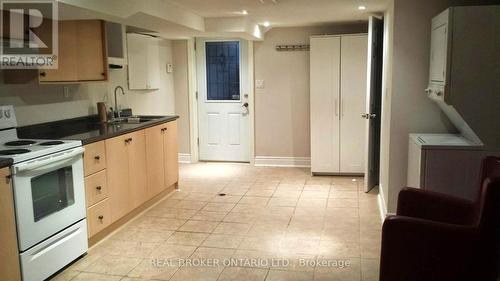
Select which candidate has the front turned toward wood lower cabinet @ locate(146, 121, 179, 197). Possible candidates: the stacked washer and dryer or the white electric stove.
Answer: the stacked washer and dryer

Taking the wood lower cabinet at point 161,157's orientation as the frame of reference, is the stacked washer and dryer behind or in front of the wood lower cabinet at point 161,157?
in front

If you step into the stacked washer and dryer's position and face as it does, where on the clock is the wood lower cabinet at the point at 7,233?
The wood lower cabinet is roughly at 11 o'clock from the stacked washer and dryer.

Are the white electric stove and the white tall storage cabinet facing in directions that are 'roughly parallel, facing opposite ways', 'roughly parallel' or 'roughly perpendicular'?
roughly perpendicular

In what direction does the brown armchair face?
to the viewer's left

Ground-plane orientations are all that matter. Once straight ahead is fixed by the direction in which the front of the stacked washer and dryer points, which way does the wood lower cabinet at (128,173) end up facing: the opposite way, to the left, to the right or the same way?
the opposite way

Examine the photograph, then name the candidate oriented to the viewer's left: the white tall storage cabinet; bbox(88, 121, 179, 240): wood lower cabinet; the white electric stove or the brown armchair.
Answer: the brown armchair

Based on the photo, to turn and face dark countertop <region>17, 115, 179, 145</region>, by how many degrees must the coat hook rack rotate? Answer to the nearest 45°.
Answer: approximately 45° to its right

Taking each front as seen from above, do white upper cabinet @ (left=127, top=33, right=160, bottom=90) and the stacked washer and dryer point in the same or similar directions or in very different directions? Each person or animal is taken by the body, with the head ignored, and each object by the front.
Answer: very different directions

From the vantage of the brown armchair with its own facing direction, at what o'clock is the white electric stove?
The white electric stove is roughly at 12 o'clock from the brown armchair.

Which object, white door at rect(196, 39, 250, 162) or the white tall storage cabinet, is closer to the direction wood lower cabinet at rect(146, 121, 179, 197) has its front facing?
the white tall storage cabinet

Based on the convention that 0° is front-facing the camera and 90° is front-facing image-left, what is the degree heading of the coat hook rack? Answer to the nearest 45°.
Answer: approximately 0°

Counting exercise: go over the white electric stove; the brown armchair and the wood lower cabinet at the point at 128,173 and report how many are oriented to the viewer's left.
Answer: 1

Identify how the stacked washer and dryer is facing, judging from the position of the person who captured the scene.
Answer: facing to the left of the viewer

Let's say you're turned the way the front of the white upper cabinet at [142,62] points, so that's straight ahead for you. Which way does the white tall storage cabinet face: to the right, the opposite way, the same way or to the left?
to the right

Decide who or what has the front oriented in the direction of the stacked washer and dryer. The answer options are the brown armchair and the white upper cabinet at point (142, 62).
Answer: the white upper cabinet

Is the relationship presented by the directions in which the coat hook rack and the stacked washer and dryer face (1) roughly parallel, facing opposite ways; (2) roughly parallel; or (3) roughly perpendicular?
roughly perpendicular

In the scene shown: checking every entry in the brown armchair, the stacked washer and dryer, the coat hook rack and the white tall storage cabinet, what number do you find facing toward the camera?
2
